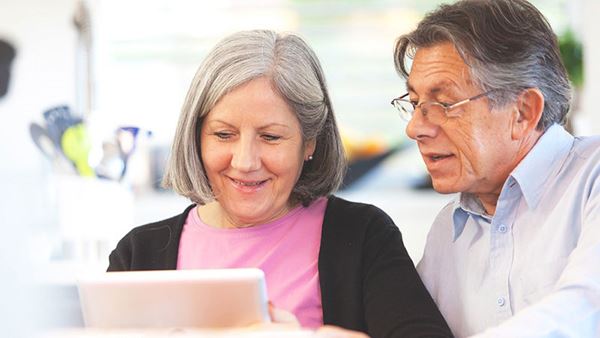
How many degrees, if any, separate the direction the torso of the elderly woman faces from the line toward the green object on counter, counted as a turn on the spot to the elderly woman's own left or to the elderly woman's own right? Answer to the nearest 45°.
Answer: approximately 135° to the elderly woman's own right

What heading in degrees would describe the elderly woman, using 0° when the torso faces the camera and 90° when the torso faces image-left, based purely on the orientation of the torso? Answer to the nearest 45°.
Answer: approximately 0°

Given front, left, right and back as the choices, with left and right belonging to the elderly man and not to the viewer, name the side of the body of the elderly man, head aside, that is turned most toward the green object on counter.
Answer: right

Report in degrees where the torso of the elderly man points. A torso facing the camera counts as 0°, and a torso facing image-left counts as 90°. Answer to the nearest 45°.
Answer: approximately 45°
